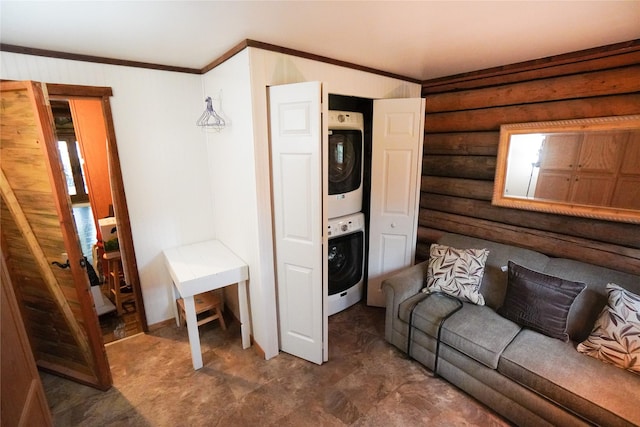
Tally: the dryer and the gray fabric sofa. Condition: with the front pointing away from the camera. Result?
0

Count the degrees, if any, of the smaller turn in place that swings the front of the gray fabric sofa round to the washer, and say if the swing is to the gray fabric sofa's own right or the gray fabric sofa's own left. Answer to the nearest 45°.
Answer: approximately 45° to the gray fabric sofa's own right

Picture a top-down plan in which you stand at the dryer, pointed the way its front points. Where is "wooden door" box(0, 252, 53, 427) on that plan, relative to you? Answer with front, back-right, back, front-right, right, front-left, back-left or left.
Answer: right

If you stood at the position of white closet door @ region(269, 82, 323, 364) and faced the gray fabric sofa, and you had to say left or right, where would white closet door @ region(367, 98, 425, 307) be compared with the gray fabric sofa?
left

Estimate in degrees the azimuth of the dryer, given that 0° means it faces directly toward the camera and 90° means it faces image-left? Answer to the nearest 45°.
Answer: approximately 315°

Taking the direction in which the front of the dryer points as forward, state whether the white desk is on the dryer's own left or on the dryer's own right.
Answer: on the dryer's own right

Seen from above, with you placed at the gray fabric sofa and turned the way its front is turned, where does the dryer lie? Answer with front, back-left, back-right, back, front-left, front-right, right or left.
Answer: front-right

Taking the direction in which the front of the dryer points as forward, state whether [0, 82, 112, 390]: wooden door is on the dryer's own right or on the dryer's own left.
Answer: on the dryer's own right

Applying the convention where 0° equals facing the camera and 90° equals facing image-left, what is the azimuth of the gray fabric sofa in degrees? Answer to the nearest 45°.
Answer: approximately 45°

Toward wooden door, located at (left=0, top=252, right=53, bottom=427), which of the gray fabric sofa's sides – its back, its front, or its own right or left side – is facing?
front
